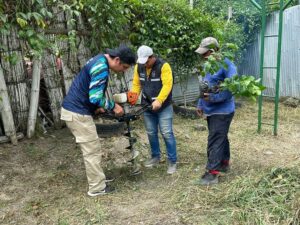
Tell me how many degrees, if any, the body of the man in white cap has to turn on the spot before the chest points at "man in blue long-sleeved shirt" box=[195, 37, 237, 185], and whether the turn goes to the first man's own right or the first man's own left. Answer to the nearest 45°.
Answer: approximately 90° to the first man's own left

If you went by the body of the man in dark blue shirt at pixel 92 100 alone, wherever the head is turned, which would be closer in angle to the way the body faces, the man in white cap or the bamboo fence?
the man in white cap

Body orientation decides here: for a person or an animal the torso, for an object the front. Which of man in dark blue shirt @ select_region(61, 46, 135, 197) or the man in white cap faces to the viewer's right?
the man in dark blue shirt

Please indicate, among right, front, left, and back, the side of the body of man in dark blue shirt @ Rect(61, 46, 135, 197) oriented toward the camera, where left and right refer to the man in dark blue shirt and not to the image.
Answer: right

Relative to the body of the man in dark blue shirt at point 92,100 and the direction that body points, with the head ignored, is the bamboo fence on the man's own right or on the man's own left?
on the man's own left

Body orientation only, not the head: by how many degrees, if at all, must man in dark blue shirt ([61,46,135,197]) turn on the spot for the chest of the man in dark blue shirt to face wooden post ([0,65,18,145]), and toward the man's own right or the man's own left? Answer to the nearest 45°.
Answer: approximately 135° to the man's own left

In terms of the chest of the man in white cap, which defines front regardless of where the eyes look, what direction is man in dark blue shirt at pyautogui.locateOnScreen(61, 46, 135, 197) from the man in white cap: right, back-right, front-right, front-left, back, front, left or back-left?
front

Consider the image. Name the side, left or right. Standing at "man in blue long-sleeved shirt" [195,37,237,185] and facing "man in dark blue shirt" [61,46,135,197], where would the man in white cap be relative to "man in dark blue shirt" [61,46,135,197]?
right

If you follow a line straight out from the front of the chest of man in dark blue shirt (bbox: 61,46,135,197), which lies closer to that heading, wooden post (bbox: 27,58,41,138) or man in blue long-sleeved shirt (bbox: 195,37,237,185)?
the man in blue long-sleeved shirt

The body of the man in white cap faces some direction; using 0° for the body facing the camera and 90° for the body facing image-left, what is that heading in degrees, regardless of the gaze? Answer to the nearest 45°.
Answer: approximately 45°

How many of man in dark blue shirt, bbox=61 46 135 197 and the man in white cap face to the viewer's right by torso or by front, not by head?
1

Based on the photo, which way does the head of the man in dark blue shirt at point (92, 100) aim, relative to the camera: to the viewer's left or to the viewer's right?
to the viewer's right

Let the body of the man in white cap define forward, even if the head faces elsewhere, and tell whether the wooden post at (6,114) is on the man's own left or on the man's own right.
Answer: on the man's own right

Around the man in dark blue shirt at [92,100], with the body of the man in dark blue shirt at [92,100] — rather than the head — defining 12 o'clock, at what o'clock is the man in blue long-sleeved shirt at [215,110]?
the man in blue long-sleeved shirt at [215,110] is roughly at 12 o'clock from the man in dark blue shirt at [92,100].

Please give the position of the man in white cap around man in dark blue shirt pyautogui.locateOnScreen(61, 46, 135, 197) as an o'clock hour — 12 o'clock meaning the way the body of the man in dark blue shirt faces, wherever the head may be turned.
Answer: The man in white cap is roughly at 11 o'clock from the man in dark blue shirt.
